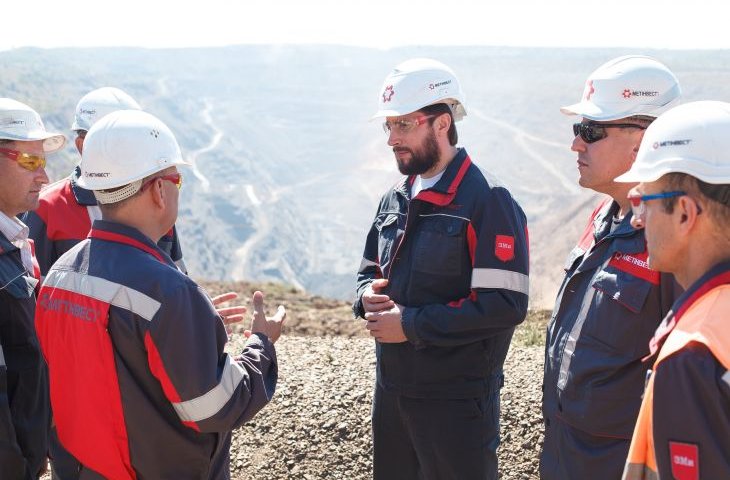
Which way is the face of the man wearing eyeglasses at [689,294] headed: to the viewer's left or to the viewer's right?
to the viewer's left

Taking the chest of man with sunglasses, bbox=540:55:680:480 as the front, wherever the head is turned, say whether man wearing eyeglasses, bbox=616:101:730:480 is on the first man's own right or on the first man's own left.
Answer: on the first man's own left

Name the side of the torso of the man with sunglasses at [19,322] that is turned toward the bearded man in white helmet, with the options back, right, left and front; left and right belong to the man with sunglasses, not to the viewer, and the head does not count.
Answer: front

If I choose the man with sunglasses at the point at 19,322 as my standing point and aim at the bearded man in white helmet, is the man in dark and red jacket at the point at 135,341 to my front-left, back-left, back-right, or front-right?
front-right

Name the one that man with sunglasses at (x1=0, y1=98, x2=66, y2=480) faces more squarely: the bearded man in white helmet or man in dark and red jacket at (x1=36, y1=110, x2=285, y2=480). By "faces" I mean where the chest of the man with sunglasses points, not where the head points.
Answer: the bearded man in white helmet

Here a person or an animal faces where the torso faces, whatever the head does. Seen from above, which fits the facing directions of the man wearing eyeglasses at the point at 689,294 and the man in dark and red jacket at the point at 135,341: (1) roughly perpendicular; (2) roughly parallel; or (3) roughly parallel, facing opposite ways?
roughly perpendicular

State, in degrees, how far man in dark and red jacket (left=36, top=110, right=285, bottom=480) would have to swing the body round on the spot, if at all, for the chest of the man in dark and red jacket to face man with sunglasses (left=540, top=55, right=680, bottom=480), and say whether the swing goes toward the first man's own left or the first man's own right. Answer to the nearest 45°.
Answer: approximately 45° to the first man's own right

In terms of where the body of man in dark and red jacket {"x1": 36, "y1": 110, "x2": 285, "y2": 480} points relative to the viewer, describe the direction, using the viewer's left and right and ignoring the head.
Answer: facing away from the viewer and to the right of the viewer

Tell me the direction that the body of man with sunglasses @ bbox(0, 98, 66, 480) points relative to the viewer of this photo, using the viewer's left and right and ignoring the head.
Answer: facing to the right of the viewer

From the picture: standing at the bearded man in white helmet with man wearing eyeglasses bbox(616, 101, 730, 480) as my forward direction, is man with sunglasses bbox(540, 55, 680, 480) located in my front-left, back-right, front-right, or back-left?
front-left

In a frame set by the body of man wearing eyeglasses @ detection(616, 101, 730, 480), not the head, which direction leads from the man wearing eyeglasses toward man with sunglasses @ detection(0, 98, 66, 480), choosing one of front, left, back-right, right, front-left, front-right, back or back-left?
front

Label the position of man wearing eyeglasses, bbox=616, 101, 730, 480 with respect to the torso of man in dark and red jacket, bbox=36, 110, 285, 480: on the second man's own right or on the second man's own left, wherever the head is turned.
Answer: on the second man's own right

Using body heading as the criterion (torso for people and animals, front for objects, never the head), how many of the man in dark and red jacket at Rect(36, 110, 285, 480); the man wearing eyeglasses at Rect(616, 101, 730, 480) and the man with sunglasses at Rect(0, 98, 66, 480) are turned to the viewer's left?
1

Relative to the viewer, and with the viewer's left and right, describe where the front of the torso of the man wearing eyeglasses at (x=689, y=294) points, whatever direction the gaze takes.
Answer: facing to the left of the viewer

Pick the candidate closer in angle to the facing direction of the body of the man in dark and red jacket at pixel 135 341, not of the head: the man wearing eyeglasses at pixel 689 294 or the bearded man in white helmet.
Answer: the bearded man in white helmet
